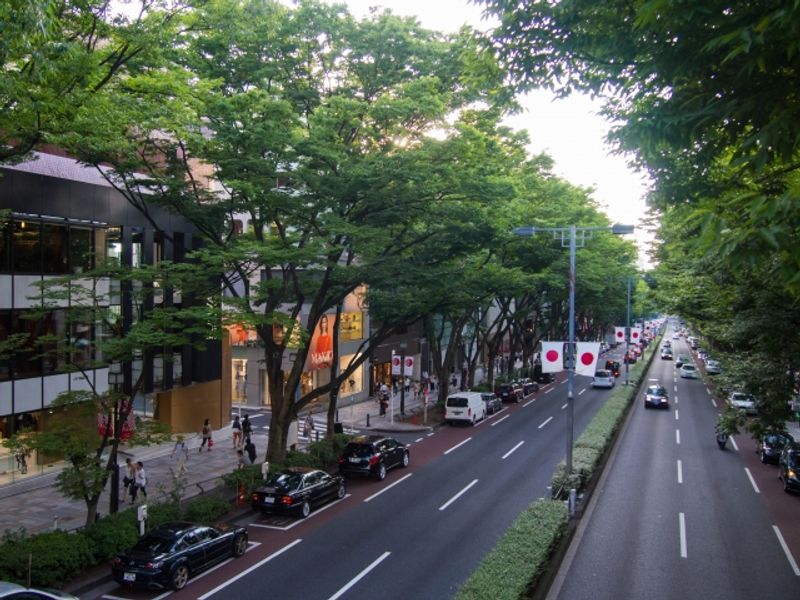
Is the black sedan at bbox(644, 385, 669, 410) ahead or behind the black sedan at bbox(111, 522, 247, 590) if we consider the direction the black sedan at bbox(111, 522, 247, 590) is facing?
ahead

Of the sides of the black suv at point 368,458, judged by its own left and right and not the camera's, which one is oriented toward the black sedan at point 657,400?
front

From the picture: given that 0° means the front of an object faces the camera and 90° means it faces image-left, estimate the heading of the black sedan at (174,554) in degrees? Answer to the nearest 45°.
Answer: approximately 225°

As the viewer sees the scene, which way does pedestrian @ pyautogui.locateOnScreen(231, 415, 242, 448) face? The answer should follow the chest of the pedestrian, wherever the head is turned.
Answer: away from the camera

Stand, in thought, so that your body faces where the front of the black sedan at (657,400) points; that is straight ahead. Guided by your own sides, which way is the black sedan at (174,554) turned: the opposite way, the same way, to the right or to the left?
the opposite way

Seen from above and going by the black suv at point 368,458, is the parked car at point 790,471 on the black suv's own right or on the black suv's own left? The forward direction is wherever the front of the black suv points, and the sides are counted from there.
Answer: on the black suv's own right

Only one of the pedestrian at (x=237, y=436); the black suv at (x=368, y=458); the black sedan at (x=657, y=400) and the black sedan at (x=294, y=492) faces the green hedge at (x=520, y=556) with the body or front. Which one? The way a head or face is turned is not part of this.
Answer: the black sedan at (x=657, y=400)

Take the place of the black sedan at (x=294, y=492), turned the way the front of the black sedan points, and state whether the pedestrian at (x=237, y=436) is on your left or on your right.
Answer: on your left

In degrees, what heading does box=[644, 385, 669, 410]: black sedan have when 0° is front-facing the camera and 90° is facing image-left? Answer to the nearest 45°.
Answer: approximately 0°

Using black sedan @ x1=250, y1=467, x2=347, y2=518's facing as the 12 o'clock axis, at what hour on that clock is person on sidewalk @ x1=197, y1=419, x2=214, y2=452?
The person on sidewalk is roughly at 10 o'clock from the black sedan.

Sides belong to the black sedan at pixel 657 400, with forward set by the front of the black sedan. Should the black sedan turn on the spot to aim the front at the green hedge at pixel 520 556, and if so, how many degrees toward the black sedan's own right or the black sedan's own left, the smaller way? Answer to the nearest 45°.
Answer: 0° — it already faces it

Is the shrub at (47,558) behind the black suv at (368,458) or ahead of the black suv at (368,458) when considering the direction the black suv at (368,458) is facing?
behind
